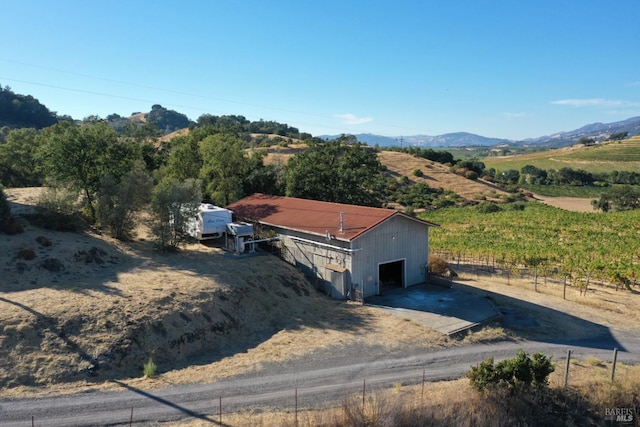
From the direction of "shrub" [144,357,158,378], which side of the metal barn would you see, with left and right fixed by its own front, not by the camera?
right

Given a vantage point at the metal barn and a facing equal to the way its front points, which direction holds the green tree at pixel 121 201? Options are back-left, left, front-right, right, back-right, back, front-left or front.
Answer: back-right

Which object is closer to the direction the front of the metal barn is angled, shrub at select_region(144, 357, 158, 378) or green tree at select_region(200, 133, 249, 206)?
the shrub

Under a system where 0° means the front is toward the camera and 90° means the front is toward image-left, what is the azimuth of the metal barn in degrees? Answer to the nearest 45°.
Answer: approximately 315°

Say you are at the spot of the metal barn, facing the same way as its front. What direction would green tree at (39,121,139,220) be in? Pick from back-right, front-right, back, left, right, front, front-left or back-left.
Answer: back-right

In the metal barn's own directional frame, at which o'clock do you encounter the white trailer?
The white trailer is roughly at 5 o'clock from the metal barn.

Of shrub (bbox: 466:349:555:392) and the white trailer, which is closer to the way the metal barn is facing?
the shrub

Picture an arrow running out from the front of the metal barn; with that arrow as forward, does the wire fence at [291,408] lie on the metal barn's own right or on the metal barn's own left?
on the metal barn's own right

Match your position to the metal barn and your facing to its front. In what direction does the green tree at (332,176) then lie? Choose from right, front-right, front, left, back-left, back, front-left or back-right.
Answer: back-left

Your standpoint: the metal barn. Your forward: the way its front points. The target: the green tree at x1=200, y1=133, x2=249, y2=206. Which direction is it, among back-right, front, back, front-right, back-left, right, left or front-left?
back

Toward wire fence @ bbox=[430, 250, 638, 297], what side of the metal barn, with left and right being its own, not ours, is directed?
left

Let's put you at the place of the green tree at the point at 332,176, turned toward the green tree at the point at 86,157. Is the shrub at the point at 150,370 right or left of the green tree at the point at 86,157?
left
